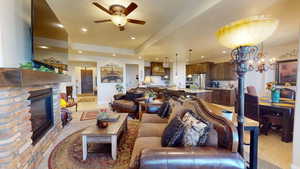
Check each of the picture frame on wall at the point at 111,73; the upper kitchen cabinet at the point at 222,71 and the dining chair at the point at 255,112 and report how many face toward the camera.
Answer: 2

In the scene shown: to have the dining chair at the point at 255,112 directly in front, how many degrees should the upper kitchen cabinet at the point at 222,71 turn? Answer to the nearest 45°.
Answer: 0° — it already faces it

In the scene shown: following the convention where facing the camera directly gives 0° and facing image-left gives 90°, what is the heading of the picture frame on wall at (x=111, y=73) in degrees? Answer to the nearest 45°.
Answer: approximately 0°

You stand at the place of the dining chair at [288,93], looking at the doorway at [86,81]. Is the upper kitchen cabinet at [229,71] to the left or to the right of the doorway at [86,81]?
right

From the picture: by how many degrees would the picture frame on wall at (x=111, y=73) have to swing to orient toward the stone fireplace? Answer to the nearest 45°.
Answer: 0° — it already faces it

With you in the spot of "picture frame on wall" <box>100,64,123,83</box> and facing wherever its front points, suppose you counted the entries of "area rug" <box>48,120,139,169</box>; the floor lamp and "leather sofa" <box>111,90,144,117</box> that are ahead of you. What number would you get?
3

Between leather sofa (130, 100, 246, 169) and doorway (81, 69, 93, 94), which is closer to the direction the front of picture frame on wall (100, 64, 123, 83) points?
the leather sofa

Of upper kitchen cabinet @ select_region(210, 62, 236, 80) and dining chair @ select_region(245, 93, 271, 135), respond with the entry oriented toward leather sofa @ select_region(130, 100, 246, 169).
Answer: the upper kitchen cabinet

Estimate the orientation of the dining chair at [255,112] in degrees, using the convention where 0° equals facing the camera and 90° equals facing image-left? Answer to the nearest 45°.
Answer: approximately 225°
